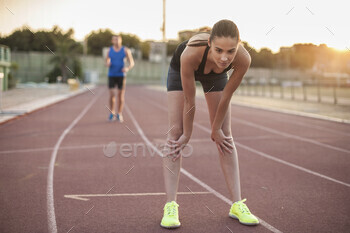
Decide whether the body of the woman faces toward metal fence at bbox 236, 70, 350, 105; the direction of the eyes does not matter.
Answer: no

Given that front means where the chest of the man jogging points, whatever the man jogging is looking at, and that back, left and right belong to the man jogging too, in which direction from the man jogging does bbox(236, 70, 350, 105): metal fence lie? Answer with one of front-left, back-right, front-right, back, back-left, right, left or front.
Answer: back-left

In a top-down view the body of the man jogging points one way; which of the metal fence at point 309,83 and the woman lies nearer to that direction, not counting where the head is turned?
the woman

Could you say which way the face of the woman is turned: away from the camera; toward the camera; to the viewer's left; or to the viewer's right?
toward the camera

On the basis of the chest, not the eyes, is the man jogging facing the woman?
yes

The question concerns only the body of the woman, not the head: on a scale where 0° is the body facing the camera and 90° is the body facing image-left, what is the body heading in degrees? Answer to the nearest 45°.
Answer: approximately 315°

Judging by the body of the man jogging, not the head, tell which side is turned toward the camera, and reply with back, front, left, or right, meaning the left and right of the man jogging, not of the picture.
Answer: front

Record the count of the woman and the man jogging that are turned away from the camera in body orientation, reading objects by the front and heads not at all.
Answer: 0

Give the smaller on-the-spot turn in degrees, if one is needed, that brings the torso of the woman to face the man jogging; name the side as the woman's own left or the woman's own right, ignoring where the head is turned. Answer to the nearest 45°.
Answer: approximately 135° to the woman's own left
